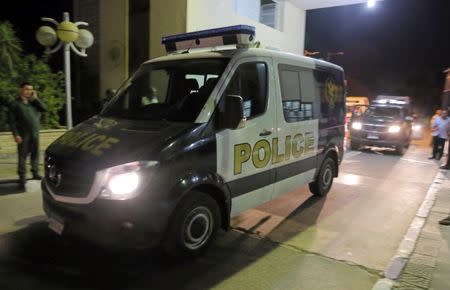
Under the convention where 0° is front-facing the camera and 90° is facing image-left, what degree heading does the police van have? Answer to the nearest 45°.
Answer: approximately 45°

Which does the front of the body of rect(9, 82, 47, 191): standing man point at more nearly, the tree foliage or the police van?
the police van

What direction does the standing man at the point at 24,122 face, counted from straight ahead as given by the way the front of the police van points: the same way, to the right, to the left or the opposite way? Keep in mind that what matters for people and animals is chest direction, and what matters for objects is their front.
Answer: to the left

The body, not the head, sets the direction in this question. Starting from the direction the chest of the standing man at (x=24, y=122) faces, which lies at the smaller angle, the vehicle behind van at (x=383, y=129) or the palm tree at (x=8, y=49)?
the vehicle behind van

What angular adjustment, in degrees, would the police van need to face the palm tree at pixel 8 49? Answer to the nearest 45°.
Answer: approximately 90° to its right

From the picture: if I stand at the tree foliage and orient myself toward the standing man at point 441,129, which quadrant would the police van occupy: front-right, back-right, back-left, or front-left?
front-right

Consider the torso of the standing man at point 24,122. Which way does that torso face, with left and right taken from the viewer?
facing the viewer and to the right of the viewer

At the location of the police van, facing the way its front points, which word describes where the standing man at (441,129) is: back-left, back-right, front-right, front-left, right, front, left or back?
back

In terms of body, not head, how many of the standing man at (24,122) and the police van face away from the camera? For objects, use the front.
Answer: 0

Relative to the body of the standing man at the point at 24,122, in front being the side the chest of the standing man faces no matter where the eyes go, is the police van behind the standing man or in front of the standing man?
in front

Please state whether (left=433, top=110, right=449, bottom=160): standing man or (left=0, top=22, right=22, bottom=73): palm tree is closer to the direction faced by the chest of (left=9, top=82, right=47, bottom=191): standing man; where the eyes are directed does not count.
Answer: the standing man

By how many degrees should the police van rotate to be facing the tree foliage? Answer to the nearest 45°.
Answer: approximately 90° to its right

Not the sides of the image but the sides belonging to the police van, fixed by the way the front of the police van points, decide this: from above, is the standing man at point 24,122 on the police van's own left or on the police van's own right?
on the police van's own right

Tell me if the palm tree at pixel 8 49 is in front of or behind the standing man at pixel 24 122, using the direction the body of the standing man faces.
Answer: behind

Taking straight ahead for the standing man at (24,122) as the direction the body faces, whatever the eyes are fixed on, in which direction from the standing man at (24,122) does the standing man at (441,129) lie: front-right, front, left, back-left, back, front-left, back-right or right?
front-left

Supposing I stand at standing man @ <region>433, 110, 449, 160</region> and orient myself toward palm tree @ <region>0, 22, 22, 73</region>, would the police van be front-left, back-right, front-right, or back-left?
front-left
